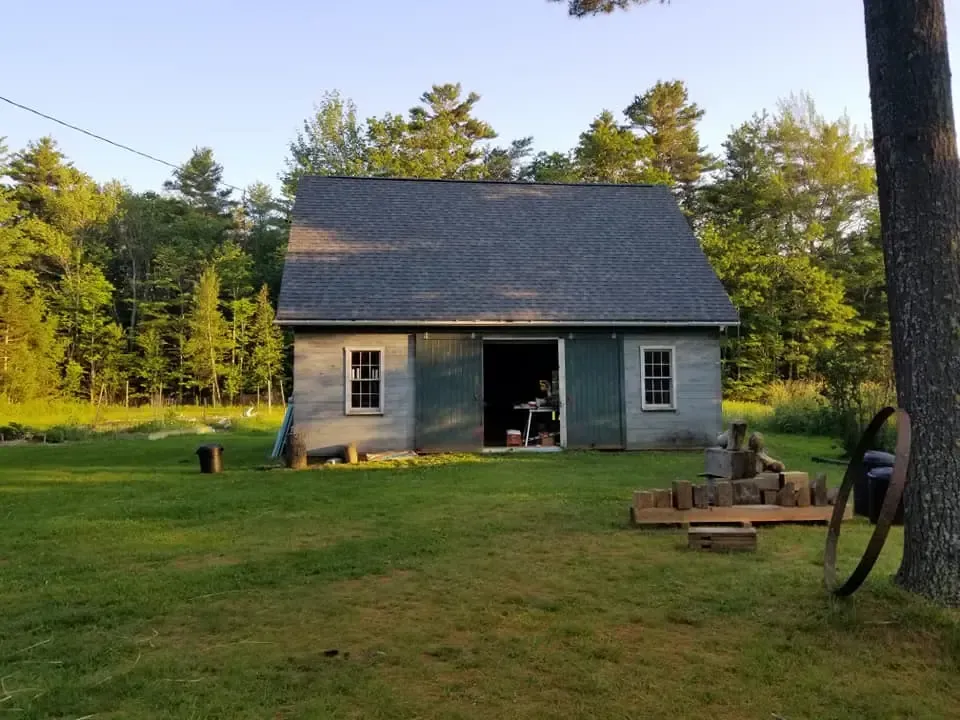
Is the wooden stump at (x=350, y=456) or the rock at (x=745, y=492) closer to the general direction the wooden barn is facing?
the rock

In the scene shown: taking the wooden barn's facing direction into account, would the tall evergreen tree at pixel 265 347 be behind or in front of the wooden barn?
behind

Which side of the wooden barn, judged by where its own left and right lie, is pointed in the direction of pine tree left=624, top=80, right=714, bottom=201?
back

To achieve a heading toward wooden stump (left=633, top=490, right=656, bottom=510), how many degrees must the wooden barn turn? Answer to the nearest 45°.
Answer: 0° — it already faces it

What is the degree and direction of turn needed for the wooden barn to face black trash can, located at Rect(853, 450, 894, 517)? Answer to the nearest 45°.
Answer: approximately 45° to its left

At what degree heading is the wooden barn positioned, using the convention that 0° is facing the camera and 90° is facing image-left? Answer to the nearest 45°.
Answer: approximately 0°

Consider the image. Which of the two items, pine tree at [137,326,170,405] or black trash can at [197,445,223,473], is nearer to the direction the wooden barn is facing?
the black trash can

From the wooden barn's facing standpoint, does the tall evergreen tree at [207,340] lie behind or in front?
behind
